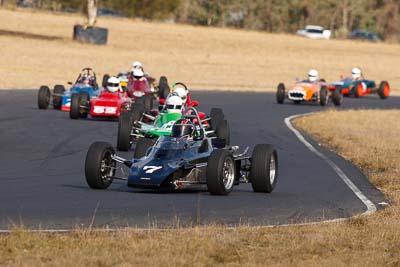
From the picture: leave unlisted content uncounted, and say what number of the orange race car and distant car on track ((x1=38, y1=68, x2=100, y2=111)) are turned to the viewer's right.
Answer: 0

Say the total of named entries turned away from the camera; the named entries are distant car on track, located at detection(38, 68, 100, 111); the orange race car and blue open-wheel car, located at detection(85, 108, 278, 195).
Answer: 0

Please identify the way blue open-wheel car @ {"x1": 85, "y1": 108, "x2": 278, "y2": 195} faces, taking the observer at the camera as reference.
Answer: facing the viewer and to the left of the viewer

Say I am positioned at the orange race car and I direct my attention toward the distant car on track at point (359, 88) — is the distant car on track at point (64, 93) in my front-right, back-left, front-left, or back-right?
back-left

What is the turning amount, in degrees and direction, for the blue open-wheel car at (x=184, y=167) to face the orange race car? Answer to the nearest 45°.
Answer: approximately 135° to its right

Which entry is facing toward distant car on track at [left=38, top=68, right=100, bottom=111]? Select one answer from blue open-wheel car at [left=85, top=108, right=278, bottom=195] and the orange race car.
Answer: the orange race car

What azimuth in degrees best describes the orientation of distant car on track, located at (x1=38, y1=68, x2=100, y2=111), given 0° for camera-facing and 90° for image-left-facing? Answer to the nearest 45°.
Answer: approximately 45°

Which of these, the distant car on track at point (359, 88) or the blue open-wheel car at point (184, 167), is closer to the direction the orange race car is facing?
the blue open-wheel car

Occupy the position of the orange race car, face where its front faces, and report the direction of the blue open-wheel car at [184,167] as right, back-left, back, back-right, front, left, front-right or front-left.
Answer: front-left
